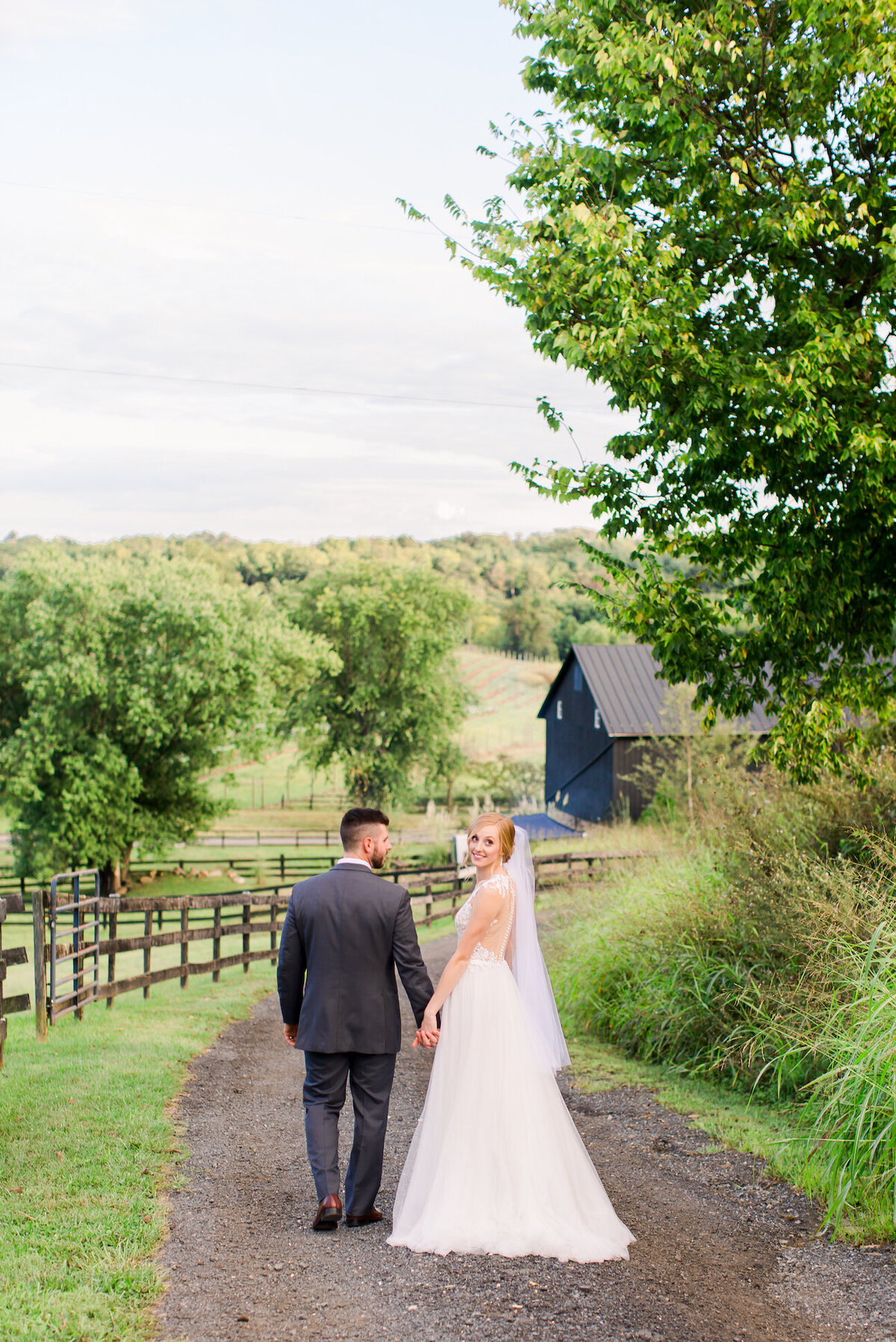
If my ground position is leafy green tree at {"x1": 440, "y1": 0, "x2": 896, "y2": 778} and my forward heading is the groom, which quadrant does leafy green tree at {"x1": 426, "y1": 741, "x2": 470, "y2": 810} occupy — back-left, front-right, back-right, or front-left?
back-right

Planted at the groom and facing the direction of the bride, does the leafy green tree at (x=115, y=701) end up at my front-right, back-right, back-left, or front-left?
back-left

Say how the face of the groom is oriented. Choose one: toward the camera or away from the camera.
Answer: away from the camera

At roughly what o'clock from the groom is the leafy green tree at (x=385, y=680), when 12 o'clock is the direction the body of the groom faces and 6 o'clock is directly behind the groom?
The leafy green tree is roughly at 12 o'clock from the groom.

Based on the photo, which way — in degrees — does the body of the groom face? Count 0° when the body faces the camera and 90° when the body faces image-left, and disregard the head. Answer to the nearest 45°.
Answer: approximately 180°
